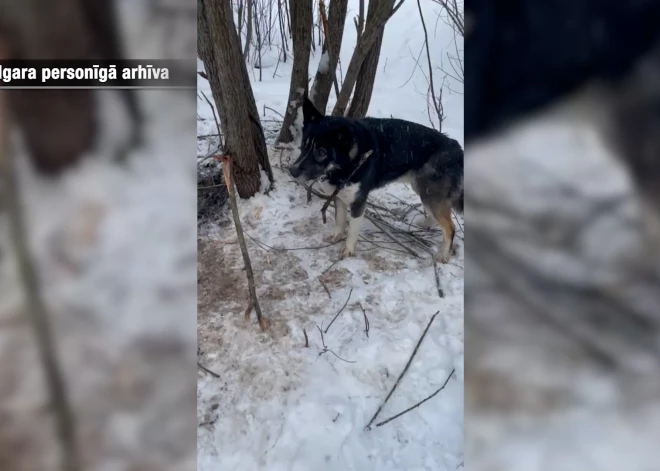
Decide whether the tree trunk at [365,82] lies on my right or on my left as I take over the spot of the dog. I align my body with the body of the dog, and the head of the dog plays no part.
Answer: on my right

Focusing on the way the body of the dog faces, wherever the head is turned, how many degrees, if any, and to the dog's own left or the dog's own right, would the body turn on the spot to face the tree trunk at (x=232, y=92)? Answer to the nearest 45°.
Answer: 0° — it already faces it

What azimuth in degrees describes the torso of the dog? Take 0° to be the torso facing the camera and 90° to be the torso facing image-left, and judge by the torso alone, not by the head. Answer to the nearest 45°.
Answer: approximately 90°

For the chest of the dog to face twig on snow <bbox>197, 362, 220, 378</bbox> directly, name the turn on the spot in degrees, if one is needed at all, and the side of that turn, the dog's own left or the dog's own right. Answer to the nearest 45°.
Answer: approximately 45° to the dog's own left
